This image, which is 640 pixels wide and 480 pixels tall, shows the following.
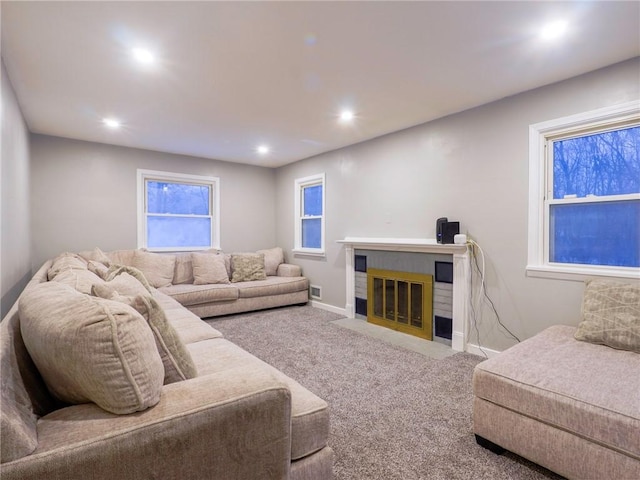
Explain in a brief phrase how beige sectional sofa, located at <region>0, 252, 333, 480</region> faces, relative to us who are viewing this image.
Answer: facing to the right of the viewer

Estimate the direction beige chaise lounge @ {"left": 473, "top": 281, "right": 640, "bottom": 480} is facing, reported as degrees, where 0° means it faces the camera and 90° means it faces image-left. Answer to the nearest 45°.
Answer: approximately 45°

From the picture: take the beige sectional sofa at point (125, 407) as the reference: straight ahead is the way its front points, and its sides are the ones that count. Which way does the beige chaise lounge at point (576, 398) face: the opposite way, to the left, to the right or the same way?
the opposite way

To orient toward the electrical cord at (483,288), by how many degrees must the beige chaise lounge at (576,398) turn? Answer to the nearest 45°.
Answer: approximately 90° to its right

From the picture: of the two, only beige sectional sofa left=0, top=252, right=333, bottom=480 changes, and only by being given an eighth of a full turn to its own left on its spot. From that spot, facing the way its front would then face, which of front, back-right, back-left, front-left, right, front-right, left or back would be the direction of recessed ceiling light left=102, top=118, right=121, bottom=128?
front-left

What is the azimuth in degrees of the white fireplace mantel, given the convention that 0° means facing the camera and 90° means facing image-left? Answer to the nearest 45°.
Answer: approximately 45°

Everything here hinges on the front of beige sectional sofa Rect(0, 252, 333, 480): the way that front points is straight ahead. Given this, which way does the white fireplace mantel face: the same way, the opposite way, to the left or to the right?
the opposite way

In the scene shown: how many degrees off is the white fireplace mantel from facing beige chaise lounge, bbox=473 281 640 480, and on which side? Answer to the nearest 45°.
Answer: approximately 45° to its left
